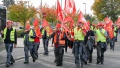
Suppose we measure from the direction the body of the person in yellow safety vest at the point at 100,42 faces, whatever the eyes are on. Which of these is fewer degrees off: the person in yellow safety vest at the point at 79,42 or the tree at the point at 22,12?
the person in yellow safety vest

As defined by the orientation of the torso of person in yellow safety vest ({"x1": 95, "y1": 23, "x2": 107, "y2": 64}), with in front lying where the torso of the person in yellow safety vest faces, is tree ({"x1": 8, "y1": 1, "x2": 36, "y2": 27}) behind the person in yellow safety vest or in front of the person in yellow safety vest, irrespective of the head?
behind

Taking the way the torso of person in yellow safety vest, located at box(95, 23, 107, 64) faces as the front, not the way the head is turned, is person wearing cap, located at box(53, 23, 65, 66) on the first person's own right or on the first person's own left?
on the first person's own right

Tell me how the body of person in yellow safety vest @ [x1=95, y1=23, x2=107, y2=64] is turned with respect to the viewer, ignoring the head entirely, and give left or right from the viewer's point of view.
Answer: facing the viewer

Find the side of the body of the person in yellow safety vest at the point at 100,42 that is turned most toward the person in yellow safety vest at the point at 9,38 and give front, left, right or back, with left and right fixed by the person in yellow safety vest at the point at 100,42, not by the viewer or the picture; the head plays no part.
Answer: right
